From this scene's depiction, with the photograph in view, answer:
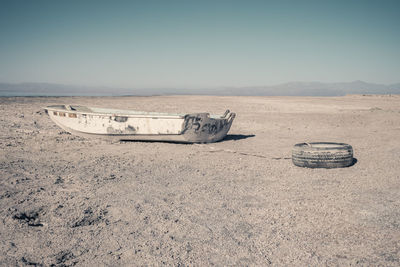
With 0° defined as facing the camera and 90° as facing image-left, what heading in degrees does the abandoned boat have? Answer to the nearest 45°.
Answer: approximately 90°

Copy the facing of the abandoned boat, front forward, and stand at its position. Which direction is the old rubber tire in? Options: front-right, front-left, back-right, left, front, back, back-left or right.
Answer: back-left
